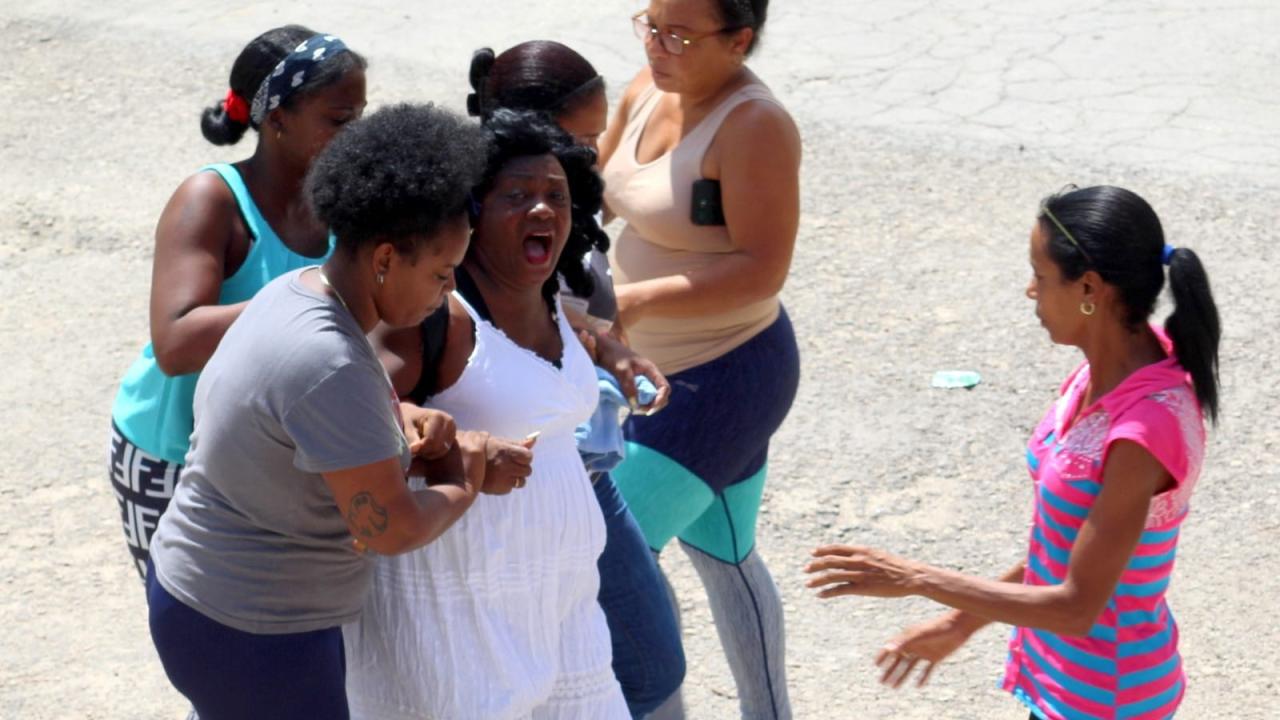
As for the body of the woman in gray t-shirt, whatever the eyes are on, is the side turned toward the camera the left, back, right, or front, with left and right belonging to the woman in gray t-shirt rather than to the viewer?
right

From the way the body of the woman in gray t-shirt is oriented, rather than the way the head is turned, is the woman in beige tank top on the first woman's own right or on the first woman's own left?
on the first woman's own left

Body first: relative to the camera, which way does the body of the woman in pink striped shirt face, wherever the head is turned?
to the viewer's left

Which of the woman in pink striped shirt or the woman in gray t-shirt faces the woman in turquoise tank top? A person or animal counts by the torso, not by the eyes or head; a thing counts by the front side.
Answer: the woman in pink striped shirt

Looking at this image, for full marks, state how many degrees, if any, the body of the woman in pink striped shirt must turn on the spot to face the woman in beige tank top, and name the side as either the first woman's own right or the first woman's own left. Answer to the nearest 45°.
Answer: approximately 45° to the first woman's own right

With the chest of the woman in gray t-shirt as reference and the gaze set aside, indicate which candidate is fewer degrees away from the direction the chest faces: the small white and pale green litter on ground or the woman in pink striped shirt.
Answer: the woman in pink striped shirt

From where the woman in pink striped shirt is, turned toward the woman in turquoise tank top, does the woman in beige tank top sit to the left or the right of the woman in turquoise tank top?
right

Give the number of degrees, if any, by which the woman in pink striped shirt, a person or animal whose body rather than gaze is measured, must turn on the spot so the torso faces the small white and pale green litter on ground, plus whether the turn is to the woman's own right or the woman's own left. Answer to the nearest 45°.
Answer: approximately 90° to the woman's own right
